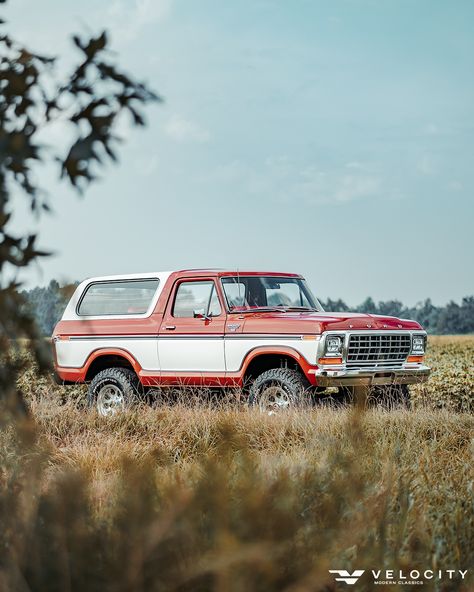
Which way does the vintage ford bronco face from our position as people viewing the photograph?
facing the viewer and to the right of the viewer
